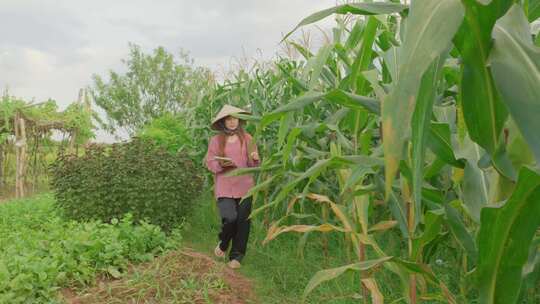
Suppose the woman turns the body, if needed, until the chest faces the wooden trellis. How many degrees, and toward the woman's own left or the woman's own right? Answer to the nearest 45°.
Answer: approximately 135° to the woman's own right

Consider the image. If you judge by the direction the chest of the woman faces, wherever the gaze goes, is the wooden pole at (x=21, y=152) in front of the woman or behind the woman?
behind

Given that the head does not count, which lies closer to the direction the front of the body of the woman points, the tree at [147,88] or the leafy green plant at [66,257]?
the leafy green plant

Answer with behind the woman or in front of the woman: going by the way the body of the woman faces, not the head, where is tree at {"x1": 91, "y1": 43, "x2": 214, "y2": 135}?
behind

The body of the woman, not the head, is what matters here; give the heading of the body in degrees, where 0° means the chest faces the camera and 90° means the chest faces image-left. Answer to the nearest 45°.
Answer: approximately 0°

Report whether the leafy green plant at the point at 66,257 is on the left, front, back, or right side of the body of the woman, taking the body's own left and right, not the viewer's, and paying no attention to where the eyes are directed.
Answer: right

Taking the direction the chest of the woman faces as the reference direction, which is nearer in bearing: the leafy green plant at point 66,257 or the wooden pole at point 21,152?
the leafy green plant

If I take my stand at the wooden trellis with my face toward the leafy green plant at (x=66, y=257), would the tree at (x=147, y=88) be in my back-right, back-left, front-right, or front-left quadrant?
back-left

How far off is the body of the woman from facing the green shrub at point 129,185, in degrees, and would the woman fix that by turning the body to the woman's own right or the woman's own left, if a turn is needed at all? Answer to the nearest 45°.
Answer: approximately 135° to the woman's own right
